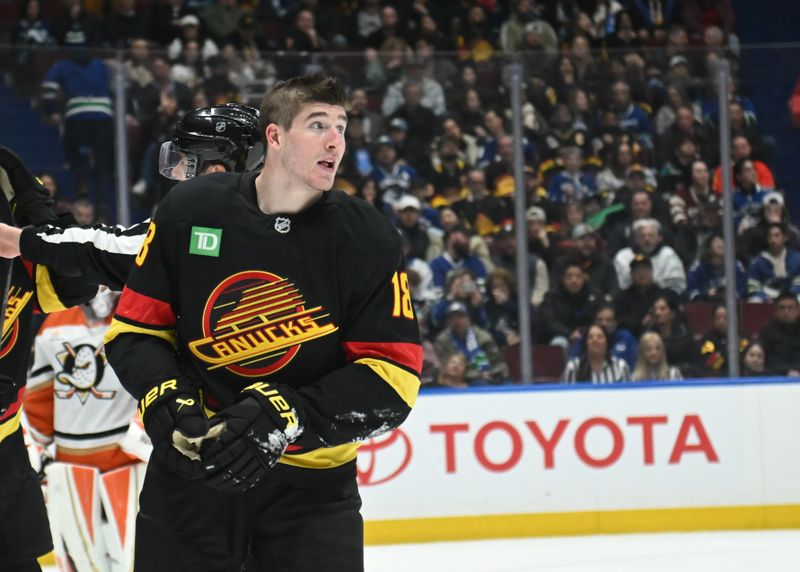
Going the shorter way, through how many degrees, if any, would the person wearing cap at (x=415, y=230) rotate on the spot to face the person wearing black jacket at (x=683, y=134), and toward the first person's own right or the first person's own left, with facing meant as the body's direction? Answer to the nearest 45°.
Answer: approximately 135° to the first person's own left

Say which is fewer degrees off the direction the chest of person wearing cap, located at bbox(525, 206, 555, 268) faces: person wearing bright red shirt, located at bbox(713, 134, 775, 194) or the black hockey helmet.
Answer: the black hockey helmet

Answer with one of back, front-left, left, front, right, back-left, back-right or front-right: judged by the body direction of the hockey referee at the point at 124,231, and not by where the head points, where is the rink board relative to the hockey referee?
back-right

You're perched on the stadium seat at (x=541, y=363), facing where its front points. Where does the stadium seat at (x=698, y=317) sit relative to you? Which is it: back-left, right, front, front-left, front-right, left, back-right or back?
left

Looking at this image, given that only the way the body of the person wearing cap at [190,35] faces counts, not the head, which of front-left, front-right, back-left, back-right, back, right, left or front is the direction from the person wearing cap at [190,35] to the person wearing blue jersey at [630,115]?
front-left

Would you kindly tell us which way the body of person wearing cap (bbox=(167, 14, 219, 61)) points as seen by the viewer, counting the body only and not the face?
toward the camera

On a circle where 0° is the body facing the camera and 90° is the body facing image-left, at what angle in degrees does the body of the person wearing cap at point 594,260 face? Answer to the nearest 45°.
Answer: approximately 45°

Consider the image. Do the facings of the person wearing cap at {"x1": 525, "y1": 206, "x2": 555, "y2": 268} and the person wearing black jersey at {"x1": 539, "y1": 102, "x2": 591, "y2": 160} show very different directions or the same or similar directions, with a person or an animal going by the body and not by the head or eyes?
same or similar directions

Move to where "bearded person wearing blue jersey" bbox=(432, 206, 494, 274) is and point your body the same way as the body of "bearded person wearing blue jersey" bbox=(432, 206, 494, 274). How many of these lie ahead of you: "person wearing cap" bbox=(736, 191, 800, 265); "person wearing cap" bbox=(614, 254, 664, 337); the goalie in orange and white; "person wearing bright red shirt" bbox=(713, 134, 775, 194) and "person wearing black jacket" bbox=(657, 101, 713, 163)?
1

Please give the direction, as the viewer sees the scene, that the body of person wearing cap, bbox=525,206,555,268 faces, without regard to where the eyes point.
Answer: toward the camera
